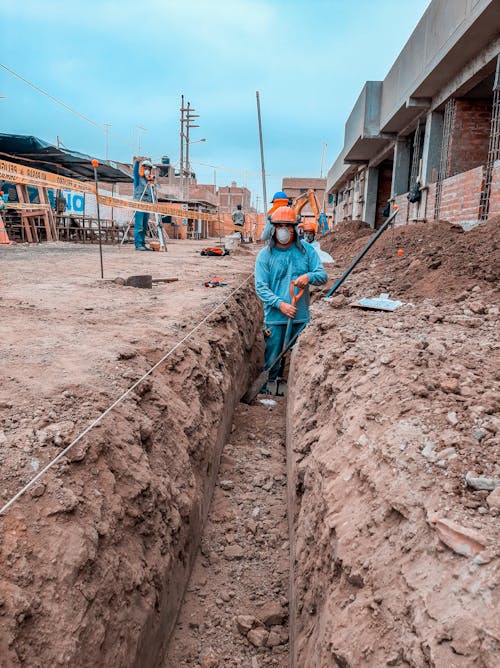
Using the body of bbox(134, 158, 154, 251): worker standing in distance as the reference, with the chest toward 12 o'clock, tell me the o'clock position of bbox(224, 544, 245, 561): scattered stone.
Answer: The scattered stone is roughly at 3 o'clock from the worker standing in distance.

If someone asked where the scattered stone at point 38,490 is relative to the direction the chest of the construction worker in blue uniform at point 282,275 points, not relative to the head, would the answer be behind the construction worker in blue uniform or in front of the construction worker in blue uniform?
in front

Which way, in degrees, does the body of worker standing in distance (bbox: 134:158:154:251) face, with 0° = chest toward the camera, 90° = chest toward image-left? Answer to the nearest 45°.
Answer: approximately 270°

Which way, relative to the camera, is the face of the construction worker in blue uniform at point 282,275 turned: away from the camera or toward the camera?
toward the camera

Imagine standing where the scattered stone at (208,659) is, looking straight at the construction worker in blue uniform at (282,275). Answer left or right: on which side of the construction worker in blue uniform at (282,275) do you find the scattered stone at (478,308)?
right

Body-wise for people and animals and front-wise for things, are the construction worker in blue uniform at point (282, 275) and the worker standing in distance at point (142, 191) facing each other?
no

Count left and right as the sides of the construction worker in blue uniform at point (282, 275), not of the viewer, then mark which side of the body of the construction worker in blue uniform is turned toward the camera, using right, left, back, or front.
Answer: front

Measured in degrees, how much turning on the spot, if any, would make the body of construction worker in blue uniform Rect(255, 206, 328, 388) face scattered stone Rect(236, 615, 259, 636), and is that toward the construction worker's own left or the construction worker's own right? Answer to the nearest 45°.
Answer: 0° — they already face it

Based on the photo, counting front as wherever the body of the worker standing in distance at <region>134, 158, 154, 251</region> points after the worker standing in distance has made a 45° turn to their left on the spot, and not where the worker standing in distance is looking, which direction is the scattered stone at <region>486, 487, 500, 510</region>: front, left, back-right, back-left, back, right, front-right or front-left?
back-right

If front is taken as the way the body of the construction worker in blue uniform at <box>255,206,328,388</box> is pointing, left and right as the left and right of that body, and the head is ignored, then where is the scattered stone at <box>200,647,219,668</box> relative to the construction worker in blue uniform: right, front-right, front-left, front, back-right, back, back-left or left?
front

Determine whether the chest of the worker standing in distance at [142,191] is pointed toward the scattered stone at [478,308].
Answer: no

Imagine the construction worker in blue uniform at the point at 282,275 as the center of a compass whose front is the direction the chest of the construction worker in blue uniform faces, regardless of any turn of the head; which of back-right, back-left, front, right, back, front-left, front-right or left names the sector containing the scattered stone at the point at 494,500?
front

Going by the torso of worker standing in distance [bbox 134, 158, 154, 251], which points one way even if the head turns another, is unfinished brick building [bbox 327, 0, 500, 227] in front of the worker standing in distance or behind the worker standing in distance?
in front
